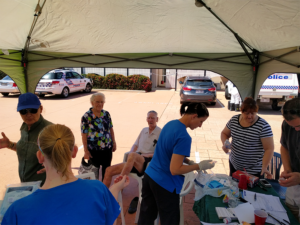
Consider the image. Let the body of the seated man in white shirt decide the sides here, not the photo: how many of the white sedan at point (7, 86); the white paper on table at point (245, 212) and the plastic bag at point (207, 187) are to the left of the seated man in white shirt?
2

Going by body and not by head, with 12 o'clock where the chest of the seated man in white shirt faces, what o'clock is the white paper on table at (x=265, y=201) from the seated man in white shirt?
The white paper on table is roughly at 9 o'clock from the seated man in white shirt.

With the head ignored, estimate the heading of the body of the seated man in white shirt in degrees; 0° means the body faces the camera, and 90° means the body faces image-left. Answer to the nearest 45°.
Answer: approximately 45°

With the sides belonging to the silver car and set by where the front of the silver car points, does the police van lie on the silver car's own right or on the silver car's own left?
on the silver car's own right

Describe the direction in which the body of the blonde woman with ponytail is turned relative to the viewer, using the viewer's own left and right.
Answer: facing away from the viewer

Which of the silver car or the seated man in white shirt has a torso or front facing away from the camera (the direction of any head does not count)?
the silver car

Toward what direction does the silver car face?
away from the camera

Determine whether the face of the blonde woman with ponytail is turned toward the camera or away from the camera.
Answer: away from the camera

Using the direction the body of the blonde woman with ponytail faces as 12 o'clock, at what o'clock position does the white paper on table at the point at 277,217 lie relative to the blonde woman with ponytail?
The white paper on table is roughly at 3 o'clock from the blonde woman with ponytail.

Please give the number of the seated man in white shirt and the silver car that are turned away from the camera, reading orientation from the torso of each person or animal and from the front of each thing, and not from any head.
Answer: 1

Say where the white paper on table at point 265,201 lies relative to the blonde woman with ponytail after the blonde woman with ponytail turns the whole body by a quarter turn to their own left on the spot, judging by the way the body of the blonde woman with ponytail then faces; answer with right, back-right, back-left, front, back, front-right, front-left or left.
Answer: back

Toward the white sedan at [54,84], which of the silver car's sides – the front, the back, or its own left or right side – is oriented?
left
